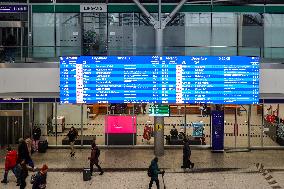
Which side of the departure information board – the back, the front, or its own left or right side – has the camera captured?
front

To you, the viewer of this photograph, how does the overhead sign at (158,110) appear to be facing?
facing the viewer

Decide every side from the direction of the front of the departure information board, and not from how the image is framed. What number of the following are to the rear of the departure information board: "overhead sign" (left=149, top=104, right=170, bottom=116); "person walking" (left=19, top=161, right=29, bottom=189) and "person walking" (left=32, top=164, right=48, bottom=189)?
1

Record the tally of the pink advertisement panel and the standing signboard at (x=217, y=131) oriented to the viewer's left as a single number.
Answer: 0

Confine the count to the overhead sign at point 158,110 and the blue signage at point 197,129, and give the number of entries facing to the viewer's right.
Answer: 0

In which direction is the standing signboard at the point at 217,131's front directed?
toward the camera

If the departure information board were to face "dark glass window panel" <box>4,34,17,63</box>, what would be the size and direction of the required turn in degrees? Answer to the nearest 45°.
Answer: approximately 90° to its right

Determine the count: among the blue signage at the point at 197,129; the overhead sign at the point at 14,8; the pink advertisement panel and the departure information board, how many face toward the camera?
4

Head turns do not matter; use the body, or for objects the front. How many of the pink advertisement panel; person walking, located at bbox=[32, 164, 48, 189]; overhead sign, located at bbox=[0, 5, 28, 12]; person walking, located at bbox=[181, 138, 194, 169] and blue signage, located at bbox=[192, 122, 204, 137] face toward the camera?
3

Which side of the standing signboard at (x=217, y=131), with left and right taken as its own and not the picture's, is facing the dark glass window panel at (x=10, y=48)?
right

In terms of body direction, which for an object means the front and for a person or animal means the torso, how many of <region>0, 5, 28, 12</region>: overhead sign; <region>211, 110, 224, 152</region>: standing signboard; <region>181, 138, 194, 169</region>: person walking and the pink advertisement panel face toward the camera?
3

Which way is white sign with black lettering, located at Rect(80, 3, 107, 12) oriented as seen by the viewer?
toward the camera

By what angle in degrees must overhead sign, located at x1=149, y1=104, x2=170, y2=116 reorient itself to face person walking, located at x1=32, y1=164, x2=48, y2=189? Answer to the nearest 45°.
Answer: approximately 45° to its right
